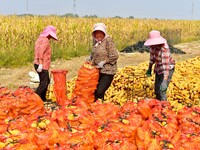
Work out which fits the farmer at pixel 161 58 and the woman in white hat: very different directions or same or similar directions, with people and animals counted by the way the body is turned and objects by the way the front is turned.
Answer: same or similar directions

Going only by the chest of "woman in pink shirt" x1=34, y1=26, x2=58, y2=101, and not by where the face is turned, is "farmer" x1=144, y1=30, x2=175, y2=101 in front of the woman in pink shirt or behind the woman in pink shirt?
in front

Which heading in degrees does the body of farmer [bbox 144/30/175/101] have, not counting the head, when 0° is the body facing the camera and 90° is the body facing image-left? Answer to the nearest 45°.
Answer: approximately 45°

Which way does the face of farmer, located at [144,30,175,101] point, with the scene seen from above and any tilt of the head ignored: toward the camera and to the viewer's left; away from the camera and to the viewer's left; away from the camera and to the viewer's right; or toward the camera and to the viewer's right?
toward the camera and to the viewer's left

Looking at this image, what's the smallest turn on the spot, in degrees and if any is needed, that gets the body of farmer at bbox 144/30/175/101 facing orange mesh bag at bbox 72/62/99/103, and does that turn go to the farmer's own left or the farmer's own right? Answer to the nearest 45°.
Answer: approximately 45° to the farmer's own right

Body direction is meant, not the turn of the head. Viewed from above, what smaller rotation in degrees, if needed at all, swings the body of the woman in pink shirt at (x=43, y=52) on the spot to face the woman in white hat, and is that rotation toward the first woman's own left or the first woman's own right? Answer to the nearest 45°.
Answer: approximately 45° to the first woman's own right

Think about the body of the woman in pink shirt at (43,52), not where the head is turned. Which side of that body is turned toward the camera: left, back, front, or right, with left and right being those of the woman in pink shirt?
right

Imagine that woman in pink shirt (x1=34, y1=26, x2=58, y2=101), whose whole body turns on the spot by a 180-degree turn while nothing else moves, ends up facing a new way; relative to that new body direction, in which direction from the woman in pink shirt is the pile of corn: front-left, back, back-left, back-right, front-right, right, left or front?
back

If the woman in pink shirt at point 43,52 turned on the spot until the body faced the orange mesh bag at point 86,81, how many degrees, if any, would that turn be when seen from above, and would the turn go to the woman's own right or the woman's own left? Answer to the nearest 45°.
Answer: approximately 45° to the woman's own right

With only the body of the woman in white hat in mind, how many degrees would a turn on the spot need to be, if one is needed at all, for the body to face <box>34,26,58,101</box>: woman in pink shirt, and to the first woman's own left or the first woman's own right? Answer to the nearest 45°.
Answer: approximately 90° to the first woman's own right

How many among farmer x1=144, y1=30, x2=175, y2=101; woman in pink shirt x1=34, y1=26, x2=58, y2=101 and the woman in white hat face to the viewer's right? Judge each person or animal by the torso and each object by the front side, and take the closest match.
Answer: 1

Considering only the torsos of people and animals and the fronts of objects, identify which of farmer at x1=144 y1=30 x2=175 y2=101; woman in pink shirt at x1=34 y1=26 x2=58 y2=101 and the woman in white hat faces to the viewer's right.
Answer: the woman in pink shirt

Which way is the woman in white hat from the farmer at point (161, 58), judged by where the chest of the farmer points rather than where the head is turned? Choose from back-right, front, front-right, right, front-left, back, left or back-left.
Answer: front-right

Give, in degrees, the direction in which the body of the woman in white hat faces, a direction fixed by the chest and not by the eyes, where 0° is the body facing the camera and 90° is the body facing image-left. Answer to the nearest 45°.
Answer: approximately 45°

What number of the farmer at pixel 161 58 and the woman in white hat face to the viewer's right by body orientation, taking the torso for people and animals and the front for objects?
0
